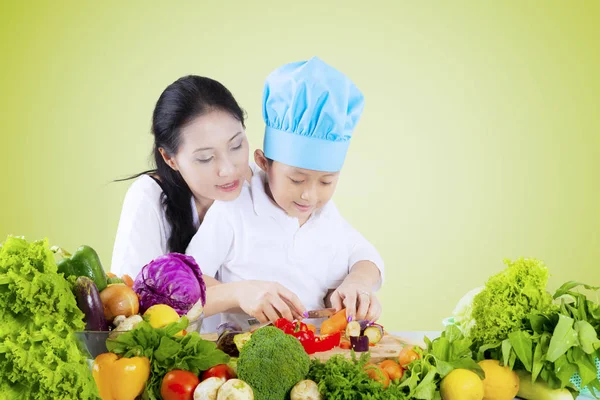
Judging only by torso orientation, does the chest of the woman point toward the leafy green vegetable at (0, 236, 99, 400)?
no

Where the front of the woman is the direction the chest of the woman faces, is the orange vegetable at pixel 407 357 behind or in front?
in front

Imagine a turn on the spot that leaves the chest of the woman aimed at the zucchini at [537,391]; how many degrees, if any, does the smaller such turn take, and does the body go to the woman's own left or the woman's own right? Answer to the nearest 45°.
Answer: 0° — they already face it

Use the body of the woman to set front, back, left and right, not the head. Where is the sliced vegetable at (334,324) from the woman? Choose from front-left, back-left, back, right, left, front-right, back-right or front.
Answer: front

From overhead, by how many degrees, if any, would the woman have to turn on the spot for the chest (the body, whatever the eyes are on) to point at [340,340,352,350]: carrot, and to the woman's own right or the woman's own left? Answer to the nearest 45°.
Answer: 0° — they already face it

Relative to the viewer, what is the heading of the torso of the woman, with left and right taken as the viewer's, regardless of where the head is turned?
facing the viewer and to the right of the viewer

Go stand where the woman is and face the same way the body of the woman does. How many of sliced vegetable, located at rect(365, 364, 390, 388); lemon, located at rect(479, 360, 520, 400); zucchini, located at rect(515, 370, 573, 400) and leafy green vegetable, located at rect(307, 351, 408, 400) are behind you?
0

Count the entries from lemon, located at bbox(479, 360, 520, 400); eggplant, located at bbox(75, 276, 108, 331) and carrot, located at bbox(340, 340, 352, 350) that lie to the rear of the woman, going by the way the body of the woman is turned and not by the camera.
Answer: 0

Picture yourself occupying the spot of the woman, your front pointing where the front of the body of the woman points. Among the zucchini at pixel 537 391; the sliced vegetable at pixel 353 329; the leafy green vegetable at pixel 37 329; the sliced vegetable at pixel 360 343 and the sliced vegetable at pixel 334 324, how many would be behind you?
0

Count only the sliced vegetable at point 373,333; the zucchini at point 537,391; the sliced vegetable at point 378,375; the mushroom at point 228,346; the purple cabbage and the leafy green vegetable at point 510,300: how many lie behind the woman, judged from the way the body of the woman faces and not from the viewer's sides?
0

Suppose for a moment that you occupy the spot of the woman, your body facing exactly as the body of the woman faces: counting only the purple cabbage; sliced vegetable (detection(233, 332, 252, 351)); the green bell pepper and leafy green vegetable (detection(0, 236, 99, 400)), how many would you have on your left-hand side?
0

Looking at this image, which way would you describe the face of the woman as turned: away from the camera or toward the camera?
toward the camera

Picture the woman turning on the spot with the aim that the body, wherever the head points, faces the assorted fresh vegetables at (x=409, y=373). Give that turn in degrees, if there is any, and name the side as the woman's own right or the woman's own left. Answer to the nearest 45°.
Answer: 0° — they already face it

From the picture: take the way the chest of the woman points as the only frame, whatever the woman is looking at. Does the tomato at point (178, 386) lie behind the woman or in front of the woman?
in front

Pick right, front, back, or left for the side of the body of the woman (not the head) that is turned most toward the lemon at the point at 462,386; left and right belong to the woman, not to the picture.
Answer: front

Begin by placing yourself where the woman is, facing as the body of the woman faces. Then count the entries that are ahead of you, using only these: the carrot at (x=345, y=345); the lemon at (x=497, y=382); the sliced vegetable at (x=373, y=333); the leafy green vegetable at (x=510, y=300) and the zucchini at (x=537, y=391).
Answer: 5

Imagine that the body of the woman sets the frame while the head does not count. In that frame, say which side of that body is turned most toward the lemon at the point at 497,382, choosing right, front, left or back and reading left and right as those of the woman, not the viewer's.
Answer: front

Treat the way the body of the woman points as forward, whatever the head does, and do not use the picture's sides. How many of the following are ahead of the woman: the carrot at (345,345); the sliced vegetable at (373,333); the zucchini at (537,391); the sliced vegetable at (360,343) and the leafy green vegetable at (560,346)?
5

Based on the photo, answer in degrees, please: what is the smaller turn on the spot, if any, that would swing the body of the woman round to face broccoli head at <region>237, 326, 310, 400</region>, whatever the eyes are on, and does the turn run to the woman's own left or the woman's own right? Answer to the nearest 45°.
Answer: approximately 45° to the woman's own right

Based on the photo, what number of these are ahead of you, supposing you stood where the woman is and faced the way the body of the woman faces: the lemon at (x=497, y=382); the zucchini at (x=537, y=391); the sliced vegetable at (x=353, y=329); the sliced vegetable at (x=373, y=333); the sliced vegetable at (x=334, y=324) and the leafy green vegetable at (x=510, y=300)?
6
